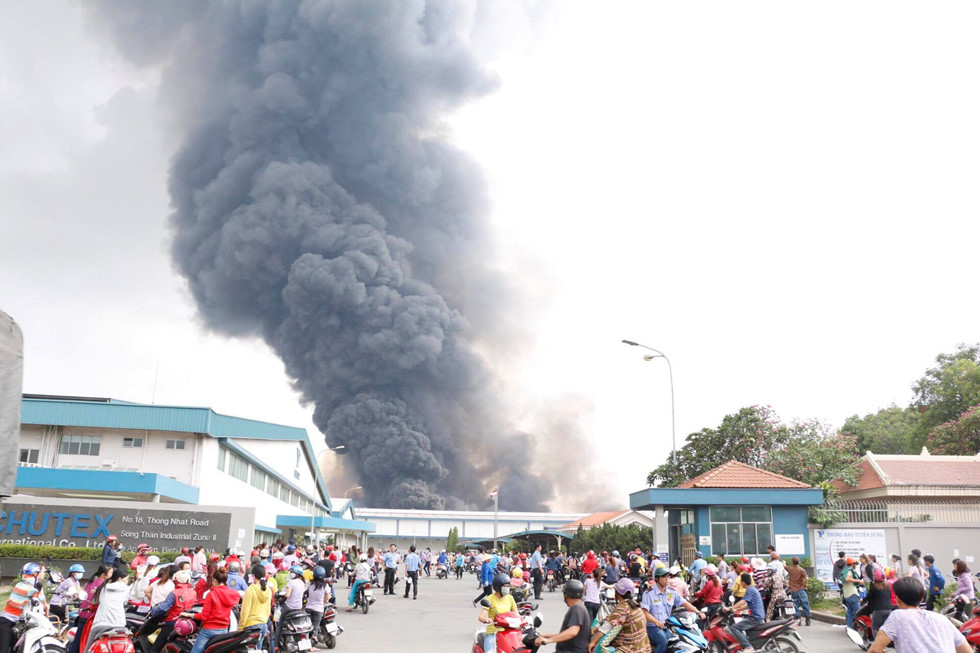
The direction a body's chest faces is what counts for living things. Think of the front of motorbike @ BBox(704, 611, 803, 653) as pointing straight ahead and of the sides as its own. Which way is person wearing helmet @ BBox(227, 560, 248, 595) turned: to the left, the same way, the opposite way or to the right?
to the right

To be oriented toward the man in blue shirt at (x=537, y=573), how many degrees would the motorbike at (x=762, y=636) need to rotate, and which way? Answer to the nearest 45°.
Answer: approximately 45° to its right

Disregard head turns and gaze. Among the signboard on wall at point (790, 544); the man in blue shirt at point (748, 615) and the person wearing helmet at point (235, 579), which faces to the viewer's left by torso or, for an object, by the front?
the man in blue shirt

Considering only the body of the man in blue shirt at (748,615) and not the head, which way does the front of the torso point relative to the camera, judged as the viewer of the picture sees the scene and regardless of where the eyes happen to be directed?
to the viewer's left

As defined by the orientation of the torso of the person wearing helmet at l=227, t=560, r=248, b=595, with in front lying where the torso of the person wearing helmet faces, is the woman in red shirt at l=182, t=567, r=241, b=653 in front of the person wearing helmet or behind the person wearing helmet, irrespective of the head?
behind

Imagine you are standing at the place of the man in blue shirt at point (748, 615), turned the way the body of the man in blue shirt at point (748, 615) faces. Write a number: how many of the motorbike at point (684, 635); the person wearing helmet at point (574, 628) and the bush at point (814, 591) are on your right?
1

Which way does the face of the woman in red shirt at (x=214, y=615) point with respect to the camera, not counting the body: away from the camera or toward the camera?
away from the camera

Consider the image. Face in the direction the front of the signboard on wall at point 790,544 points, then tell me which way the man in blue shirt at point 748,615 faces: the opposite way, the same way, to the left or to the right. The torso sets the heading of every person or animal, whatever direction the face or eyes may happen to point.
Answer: to the right

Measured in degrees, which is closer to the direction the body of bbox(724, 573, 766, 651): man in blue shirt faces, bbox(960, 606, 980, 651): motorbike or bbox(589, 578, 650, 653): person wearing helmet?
the person wearing helmet

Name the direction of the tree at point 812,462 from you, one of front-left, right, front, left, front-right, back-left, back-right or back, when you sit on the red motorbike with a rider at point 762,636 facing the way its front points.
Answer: right

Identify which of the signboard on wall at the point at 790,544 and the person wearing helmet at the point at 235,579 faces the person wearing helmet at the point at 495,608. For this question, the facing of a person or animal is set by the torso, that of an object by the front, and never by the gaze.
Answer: the signboard on wall

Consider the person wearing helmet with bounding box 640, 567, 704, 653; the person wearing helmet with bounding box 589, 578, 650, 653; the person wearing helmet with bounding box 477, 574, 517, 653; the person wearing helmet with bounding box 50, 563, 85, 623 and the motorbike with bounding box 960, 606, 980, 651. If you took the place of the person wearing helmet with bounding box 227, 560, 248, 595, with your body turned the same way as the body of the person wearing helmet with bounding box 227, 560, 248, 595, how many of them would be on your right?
4

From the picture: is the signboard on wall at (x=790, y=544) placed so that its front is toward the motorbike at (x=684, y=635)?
yes

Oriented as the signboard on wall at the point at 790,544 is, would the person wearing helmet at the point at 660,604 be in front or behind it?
in front

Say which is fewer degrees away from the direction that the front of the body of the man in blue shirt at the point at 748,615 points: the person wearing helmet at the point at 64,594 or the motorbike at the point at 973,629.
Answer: the person wearing helmet

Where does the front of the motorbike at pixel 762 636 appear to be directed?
to the viewer's left
